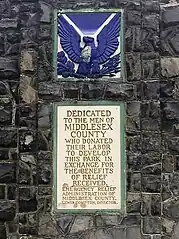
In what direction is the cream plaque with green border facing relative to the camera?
toward the camera
